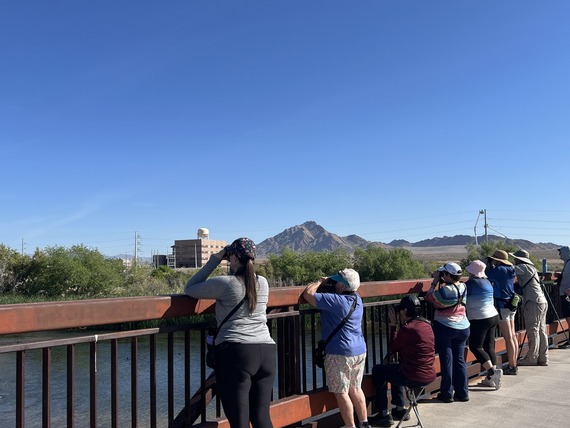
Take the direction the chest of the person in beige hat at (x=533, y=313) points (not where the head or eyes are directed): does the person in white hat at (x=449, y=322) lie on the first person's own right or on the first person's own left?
on the first person's own left

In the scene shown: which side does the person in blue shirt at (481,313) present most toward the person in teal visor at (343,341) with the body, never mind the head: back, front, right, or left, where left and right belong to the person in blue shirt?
left

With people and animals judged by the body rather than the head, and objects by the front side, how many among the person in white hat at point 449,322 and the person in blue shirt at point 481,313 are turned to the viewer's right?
0

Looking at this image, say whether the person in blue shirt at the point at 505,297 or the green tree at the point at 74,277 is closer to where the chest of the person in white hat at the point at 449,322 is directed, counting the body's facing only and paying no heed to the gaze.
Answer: the green tree

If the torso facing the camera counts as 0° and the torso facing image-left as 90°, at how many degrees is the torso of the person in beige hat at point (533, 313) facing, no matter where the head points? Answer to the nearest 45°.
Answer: approximately 90°

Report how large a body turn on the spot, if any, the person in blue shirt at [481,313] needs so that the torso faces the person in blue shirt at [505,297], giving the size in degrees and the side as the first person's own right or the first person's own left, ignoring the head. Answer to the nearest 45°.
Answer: approximately 45° to the first person's own right

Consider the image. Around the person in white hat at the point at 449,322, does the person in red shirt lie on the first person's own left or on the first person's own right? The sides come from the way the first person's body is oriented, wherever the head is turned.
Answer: on the first person's own left

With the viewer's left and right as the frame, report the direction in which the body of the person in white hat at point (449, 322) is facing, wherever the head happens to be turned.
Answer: facing away from the viewer and to the left of the viewer

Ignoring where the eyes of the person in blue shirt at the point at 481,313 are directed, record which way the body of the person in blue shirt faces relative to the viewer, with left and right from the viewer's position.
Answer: facing away from the viewer and to the left of the viewer
